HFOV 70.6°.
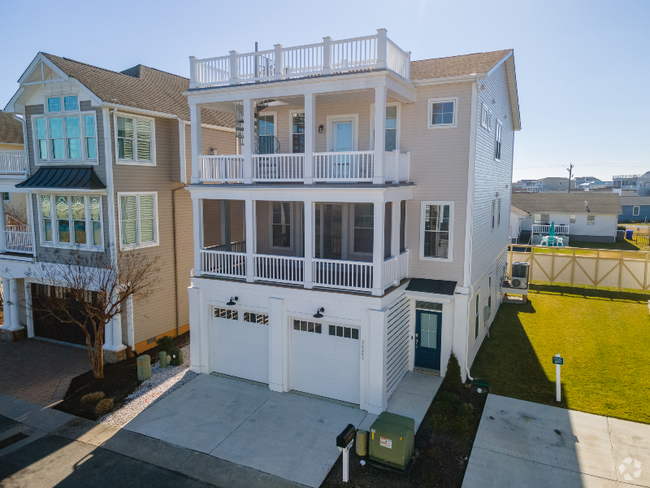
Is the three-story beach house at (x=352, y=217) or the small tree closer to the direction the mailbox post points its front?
the small tree

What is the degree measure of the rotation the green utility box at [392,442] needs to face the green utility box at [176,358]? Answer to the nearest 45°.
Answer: approximately 90° to its right

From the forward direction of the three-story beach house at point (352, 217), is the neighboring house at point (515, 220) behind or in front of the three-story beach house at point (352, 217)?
behind

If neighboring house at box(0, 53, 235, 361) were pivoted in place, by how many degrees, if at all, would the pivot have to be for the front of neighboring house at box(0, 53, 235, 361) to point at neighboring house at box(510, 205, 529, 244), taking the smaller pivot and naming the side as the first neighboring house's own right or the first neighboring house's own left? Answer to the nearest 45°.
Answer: approximately 135° to the first neighboring house's own left

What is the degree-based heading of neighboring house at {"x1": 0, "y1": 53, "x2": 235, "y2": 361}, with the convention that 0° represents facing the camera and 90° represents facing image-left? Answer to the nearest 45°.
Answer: approximately 45°

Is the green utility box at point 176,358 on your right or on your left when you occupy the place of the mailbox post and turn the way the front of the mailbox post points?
on your right

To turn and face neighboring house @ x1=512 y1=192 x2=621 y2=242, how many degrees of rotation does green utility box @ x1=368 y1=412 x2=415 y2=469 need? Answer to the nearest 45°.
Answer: approximately 180°
